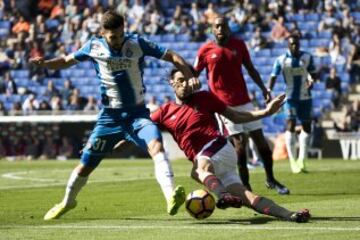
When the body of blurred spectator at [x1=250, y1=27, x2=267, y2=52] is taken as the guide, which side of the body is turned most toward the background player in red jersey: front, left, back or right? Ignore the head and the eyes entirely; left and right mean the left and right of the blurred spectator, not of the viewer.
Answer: front

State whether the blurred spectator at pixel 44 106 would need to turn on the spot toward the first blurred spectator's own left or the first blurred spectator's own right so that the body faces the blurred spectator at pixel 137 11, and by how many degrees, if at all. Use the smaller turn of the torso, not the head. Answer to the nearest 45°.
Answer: approximately 135° to the first blurred spectator's own left

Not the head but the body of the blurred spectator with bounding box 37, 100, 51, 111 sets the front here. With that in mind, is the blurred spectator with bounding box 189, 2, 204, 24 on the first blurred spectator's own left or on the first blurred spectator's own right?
on the first blurred spectator's own left

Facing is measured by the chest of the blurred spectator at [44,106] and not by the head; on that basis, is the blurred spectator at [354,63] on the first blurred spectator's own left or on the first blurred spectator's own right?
on the first blurred spectator's own left

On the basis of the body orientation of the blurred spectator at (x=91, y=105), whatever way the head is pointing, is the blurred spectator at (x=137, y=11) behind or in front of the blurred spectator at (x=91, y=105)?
behind

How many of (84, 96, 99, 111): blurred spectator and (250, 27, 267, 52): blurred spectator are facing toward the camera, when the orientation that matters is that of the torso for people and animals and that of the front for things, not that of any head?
2

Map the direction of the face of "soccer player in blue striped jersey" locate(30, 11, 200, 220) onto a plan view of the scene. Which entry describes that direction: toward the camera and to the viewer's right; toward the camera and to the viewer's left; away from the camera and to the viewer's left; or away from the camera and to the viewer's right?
toward the camera and to the viewer's right

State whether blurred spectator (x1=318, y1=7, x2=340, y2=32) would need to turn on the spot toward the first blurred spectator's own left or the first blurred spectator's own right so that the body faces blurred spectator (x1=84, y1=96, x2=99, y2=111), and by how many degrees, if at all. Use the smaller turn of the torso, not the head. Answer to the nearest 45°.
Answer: approximately 90° to the first blurred spectator's own right
